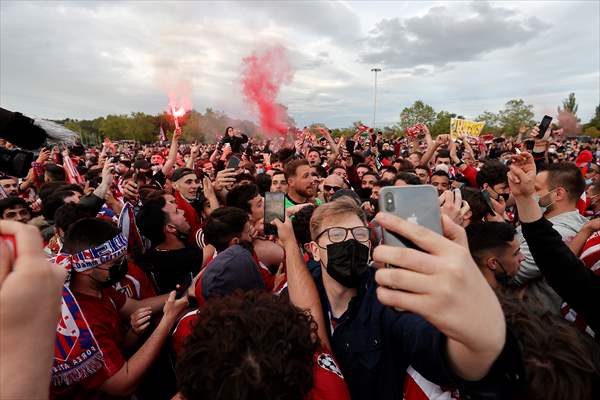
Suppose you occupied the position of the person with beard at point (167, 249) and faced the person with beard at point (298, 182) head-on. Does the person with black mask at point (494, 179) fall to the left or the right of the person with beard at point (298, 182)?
right

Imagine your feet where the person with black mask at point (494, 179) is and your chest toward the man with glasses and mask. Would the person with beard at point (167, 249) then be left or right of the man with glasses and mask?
right

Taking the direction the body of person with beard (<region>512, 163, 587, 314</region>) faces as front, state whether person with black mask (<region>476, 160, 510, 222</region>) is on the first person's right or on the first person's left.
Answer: on the first person's right

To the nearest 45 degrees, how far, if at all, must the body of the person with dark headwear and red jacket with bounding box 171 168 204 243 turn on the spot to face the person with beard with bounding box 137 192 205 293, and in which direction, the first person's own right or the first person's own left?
approximately 45° to the first person's own right

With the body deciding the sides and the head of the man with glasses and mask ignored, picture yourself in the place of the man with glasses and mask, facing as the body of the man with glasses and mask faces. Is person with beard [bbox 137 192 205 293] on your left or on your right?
on your right

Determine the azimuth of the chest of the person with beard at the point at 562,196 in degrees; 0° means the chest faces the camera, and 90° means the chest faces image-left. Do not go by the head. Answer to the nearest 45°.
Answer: approximately 90°

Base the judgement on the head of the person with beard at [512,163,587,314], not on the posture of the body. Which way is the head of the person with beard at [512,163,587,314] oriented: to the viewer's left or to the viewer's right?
to the viewer's left

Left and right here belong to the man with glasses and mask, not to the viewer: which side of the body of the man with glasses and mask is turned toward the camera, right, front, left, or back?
front

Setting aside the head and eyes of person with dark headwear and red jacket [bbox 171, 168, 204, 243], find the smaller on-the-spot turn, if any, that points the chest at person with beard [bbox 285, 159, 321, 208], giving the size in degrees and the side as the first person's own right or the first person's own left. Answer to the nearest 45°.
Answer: approximately 45° to the first person's own left
